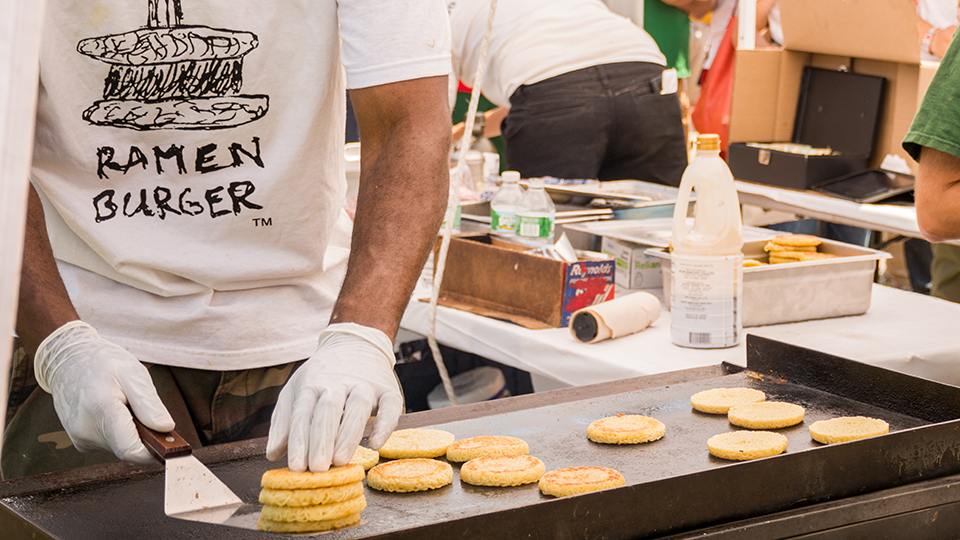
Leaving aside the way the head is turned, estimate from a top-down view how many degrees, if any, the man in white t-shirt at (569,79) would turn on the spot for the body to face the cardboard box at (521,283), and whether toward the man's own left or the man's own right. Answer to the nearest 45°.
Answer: approximately 135° to the man's own left

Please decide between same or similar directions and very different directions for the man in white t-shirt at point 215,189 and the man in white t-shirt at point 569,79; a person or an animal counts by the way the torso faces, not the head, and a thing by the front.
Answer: very different directions

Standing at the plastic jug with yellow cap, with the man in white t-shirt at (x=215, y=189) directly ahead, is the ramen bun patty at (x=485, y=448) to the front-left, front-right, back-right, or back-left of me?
front-left

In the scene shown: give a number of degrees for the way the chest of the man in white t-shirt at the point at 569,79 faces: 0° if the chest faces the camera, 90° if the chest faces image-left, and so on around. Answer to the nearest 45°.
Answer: approximately 135°

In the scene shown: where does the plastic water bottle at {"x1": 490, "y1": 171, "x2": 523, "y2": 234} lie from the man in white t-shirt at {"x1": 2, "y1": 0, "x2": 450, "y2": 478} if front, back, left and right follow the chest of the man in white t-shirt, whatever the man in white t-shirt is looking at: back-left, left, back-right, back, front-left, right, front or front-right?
back-left

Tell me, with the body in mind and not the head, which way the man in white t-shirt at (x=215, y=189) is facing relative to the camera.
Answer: toward the camera

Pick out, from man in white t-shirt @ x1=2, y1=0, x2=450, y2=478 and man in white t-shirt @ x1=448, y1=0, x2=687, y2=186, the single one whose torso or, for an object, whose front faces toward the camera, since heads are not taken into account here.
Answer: man in white t-shirt @ x1=2, y1=0, x2=450, y2=478

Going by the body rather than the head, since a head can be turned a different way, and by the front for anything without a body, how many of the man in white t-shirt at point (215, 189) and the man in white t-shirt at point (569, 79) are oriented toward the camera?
1

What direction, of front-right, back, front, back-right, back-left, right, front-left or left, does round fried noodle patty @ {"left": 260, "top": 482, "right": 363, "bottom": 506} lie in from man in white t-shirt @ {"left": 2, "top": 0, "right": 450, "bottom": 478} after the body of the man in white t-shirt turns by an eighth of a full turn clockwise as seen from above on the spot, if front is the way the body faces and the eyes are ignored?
front-left

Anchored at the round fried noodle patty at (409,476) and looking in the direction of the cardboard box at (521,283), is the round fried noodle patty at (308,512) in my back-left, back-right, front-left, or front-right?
back-left

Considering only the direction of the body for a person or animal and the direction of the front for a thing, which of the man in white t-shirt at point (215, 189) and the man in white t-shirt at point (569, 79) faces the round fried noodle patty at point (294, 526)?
the man in white t-shirt at point (215, 189)

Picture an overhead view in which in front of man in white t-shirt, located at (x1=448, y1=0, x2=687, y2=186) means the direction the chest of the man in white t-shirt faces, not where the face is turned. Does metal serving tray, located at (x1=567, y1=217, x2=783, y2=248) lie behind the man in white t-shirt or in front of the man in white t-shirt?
behind

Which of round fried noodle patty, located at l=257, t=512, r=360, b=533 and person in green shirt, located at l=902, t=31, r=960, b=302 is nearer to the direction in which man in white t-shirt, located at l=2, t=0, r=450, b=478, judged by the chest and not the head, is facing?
the round fried noodle patty

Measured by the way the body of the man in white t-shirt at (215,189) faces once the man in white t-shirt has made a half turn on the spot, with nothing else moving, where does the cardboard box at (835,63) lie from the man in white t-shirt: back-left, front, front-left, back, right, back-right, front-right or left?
front-right

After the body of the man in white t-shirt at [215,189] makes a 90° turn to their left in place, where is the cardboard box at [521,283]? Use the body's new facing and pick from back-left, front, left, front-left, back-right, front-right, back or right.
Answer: front-left

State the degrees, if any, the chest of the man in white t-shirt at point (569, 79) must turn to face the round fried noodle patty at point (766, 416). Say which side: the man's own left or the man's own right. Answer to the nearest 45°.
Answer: approximately 135° to the man's own left
